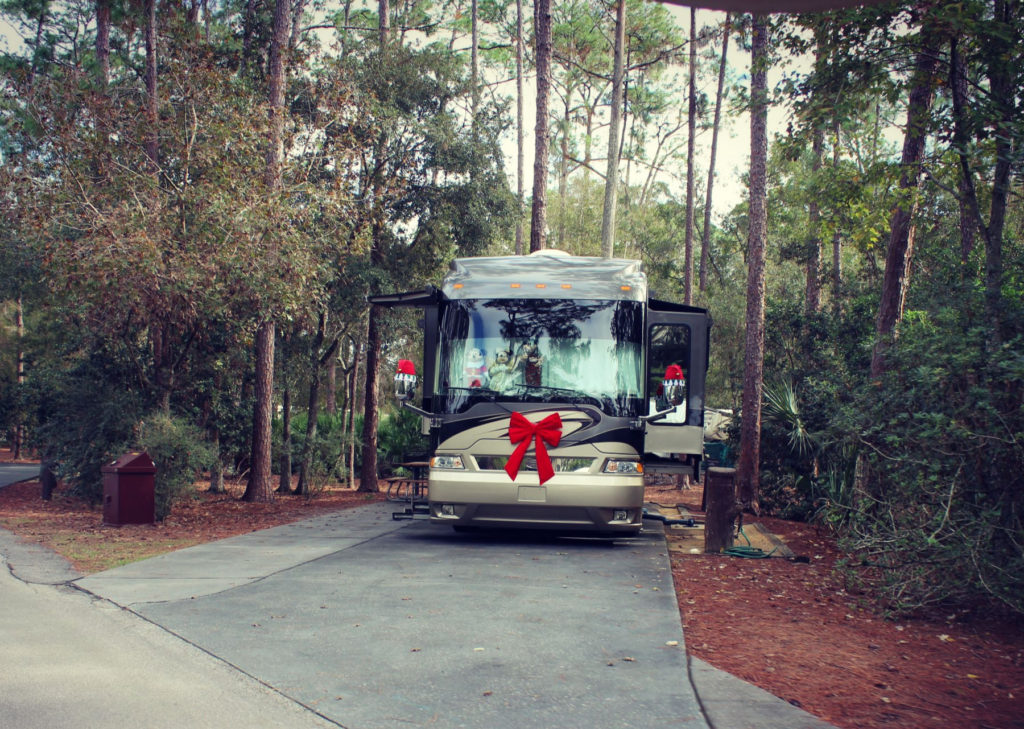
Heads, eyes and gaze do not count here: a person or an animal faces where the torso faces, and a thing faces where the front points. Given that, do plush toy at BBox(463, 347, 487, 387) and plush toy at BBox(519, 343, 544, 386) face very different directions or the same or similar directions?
same or similar directions

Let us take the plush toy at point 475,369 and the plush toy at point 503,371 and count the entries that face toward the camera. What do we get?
2

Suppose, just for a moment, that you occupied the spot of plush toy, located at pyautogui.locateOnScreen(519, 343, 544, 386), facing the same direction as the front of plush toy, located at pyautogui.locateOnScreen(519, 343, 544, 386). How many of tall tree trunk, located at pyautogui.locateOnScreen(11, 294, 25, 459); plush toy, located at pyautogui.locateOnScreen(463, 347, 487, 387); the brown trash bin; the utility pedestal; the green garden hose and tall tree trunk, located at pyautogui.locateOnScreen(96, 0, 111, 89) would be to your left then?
2

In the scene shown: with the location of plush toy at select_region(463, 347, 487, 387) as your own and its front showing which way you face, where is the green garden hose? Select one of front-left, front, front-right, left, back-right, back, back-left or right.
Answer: left

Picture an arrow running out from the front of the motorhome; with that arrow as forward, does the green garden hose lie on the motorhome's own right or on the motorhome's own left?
on the motorhome's own left

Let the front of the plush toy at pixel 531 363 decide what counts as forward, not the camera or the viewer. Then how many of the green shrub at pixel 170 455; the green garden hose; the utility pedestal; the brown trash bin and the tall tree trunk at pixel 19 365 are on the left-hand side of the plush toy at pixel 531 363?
2

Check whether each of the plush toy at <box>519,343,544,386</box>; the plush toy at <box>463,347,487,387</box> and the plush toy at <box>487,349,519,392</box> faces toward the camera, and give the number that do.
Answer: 3

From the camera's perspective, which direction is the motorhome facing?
toward the camera

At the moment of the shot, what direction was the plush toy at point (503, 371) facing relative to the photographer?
facing the viewer
